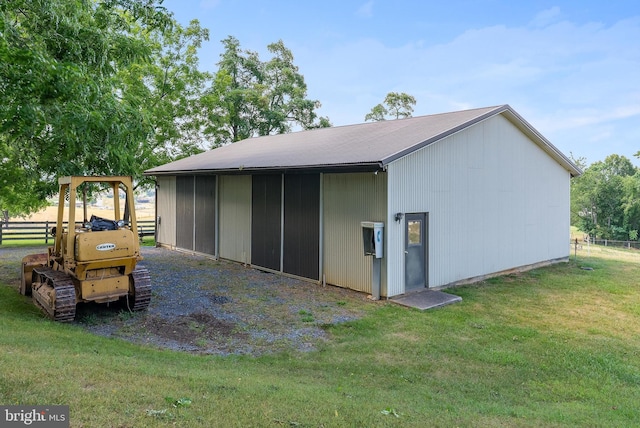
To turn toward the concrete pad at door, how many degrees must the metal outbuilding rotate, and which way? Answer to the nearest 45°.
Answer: approximately 45° to its left

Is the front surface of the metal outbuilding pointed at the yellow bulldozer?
yes

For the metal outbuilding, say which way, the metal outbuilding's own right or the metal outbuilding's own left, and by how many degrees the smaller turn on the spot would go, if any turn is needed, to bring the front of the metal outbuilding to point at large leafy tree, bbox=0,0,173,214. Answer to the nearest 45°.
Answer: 0° — it already faces it

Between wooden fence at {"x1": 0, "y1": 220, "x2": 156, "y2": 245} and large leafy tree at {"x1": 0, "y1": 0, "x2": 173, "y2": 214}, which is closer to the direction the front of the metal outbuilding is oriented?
the large leafy tree

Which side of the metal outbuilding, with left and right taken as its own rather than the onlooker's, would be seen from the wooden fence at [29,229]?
right

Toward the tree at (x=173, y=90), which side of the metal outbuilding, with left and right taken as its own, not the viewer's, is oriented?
right

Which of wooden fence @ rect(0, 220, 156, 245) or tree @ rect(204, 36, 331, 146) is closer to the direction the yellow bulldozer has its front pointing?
the wooden fence

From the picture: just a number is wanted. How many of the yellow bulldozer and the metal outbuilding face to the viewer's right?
0

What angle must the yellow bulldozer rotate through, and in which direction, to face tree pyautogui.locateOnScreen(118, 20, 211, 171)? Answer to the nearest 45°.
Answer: approximately 45° to its right

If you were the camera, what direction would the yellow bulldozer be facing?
facing away from the viewer and to the left of the viewer

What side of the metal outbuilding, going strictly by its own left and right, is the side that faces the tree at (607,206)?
back
